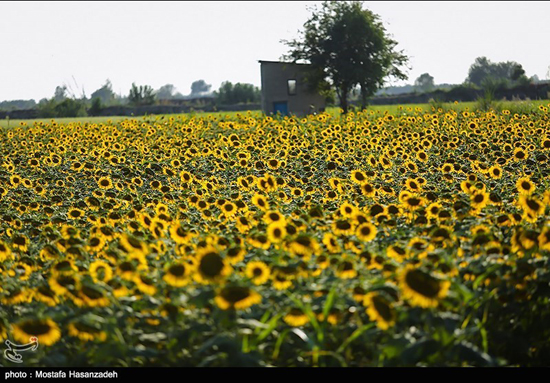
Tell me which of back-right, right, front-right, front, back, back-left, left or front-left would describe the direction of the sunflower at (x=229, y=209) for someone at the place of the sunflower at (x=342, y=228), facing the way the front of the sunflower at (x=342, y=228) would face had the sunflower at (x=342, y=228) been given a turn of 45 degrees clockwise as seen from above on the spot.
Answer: right

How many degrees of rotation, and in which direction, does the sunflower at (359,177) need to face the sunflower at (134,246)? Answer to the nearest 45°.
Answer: approximately 45° to its right

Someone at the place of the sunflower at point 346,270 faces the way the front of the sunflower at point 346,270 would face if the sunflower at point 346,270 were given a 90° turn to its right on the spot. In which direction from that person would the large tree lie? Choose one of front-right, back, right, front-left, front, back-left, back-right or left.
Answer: right

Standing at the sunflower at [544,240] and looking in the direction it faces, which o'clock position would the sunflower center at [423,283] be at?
The sunflower center is roughly at 1 o'clock from the sunflower.

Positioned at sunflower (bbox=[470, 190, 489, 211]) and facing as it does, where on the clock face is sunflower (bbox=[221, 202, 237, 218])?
sunflower (bbox=[221, 202, 237, 218]) is roughly at 3 o'clock from sunflower (bbox=[470, 190, 489, 211]).

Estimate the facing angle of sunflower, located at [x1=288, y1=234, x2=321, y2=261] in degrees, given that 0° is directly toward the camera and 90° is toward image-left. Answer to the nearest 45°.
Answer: approximately 0°

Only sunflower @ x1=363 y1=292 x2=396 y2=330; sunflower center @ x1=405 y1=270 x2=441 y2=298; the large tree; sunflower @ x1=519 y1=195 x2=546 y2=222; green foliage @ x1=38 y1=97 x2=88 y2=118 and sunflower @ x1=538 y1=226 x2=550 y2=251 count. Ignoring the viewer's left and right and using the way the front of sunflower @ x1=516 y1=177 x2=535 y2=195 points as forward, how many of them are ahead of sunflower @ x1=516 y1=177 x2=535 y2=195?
4

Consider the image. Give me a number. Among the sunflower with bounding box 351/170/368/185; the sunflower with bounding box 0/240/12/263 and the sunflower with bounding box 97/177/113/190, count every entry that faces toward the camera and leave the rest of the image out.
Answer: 3

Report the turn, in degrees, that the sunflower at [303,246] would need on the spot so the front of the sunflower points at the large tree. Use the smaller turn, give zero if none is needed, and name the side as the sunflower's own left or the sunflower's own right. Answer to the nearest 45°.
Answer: approximately 180°

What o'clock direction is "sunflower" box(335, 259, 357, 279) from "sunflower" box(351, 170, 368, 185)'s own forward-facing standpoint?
"sunflower" box(335, 259, 357, 279) is roughly at 12 o'clock from "sunflower" box(351, 170, 368, 185).

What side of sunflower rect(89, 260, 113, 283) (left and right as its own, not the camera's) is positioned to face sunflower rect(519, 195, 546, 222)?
left

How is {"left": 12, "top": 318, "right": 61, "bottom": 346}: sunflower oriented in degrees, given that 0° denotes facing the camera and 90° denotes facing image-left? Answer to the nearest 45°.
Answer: approximately 0°

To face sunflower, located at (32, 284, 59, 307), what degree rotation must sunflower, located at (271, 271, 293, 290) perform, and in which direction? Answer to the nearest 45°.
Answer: approximately 90° to its right
